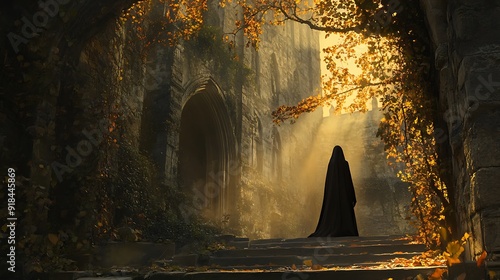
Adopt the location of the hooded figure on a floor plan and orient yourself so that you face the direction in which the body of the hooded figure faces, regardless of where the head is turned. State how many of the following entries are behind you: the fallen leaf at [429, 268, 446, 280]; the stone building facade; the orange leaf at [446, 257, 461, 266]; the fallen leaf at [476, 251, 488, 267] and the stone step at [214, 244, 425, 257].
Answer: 4

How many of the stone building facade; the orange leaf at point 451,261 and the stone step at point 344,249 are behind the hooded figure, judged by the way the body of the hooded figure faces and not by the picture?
2

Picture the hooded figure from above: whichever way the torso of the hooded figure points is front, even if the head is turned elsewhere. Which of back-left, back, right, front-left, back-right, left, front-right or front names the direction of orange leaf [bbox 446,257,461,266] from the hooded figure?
back

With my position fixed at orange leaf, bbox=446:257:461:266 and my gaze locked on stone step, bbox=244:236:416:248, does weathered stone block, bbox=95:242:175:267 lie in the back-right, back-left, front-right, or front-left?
front-left

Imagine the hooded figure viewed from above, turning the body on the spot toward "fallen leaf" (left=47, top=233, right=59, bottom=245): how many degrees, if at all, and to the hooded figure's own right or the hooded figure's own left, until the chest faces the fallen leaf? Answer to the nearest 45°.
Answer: approximately 135° to the hooded figure's own left

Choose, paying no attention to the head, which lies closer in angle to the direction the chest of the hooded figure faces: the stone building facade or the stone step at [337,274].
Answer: the stone building facade

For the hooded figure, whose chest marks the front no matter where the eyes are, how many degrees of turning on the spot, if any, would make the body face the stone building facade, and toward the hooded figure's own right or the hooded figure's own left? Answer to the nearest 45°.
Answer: approximately 45° to the hooded figure's own left

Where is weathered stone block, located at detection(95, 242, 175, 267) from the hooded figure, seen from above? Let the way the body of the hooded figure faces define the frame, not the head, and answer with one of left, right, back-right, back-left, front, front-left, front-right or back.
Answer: back-left

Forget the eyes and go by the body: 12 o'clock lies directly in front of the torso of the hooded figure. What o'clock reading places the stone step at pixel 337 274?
The stone step is roughly at 6 o'clock from the hooded figure.

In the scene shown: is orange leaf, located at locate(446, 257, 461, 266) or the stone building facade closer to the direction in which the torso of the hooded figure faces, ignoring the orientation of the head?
the stone building facade

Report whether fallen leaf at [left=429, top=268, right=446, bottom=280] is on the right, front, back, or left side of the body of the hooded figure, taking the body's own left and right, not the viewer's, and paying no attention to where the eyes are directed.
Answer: back

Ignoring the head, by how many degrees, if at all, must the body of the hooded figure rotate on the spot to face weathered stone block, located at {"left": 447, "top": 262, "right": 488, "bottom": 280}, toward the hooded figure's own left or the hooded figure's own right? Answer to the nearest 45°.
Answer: approximately 180°

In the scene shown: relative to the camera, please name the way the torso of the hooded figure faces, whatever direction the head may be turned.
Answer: away from the camera
